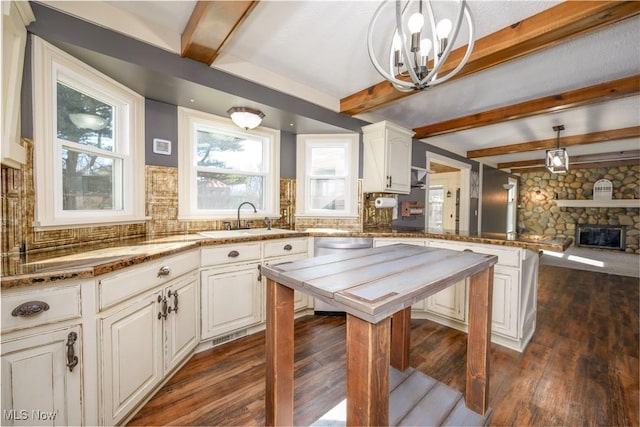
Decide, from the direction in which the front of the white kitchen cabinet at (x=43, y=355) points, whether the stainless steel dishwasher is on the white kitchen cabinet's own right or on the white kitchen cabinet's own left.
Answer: on the white kitchen cabinet's own left

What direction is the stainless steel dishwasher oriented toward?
toward the camera

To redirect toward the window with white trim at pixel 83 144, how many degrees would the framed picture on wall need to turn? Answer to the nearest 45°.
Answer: approximately 90° to its right

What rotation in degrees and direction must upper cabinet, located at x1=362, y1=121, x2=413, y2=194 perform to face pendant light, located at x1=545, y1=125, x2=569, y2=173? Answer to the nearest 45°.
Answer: approximately 45° to its left

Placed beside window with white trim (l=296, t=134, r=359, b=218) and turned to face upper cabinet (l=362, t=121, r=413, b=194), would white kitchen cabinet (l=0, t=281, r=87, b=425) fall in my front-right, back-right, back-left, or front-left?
back-right

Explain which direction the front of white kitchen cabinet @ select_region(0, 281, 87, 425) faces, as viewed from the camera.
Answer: facing the viewer and to the right of the viewer

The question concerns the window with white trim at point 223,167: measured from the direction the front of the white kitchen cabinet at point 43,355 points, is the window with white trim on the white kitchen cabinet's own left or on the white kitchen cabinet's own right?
on the white kitchen cabinet's own left

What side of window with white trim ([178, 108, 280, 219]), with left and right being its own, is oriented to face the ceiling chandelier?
front

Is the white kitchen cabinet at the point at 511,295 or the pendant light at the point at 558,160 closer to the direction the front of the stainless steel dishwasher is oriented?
the white kitchen cabinet

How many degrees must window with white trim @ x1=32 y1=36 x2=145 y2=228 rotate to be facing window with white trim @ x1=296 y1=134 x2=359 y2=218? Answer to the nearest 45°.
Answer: approximately 45° to its left

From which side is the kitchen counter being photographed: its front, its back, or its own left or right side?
front

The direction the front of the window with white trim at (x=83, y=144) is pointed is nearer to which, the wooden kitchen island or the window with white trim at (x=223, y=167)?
the wooden kitchen island

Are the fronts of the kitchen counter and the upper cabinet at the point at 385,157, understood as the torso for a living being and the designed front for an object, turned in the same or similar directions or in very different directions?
same or similar directions

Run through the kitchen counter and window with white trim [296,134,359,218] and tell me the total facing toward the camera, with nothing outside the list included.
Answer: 2

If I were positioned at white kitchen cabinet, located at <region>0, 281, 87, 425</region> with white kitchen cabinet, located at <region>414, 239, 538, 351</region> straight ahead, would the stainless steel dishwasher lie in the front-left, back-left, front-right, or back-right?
front-left
